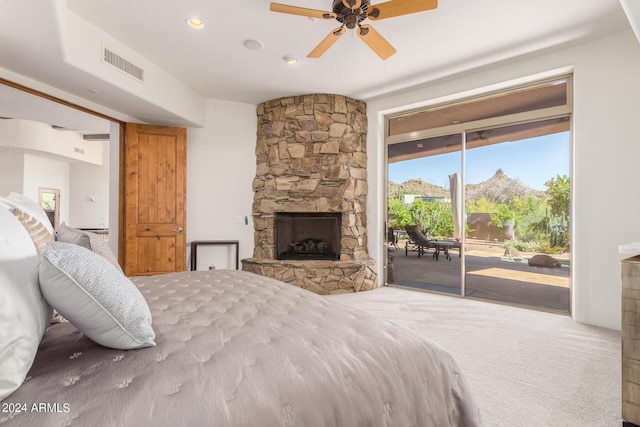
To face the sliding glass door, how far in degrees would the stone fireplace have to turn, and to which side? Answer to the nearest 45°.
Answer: approximately 90° to its left

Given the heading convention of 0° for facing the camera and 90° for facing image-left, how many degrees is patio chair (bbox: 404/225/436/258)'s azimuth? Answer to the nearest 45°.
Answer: approximately 270°

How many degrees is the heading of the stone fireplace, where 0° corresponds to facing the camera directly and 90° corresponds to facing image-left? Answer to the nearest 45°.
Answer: approximately 0°

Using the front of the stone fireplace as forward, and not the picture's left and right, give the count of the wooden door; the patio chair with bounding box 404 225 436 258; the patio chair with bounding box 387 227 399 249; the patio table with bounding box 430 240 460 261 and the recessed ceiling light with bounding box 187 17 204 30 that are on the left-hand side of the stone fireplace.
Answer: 3

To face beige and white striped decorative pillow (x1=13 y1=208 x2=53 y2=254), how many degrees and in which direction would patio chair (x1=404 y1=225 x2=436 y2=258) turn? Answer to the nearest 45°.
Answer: approximately 90° to its right

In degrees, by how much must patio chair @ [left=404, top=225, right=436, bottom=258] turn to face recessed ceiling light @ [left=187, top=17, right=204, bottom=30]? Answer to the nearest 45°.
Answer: approximately 135° to its right

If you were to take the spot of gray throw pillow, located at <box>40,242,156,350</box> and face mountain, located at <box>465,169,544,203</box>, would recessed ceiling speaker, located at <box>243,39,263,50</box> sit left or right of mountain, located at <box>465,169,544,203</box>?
left

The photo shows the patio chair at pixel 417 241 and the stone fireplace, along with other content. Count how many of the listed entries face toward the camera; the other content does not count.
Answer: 1

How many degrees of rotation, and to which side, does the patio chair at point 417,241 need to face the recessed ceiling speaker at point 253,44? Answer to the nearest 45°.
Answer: approximately 135° to its right

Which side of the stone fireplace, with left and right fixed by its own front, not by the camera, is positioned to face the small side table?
right

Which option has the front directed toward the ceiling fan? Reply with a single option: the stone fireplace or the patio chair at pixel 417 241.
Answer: the stone fireplace

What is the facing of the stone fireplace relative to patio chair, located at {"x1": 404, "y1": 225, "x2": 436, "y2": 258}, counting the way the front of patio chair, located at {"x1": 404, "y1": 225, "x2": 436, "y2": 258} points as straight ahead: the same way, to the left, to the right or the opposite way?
to the right
